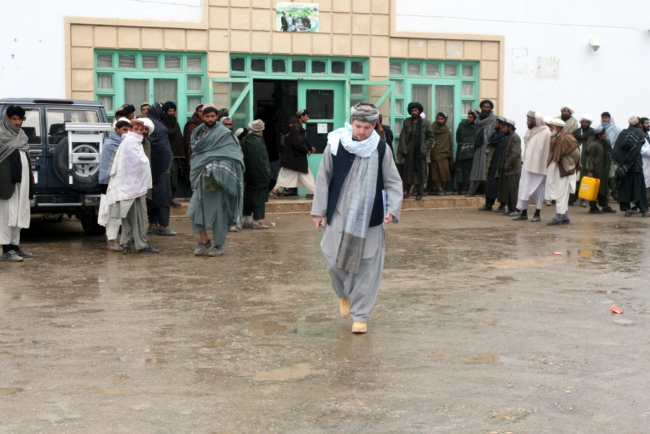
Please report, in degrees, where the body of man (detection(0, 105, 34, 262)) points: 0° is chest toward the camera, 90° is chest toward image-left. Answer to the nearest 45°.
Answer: approximately 315°

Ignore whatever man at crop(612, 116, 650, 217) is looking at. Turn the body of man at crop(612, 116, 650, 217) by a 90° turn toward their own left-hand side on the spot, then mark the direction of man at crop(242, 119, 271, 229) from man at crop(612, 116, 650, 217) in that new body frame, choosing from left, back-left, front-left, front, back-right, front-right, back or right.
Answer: back-left

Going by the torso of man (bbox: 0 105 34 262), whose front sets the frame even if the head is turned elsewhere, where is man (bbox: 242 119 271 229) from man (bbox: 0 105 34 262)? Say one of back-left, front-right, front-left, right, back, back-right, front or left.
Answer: left

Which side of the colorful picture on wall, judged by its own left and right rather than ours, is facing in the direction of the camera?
front

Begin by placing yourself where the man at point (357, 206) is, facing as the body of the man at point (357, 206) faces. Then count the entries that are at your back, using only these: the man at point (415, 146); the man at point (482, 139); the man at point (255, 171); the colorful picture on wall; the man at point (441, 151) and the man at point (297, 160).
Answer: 6
